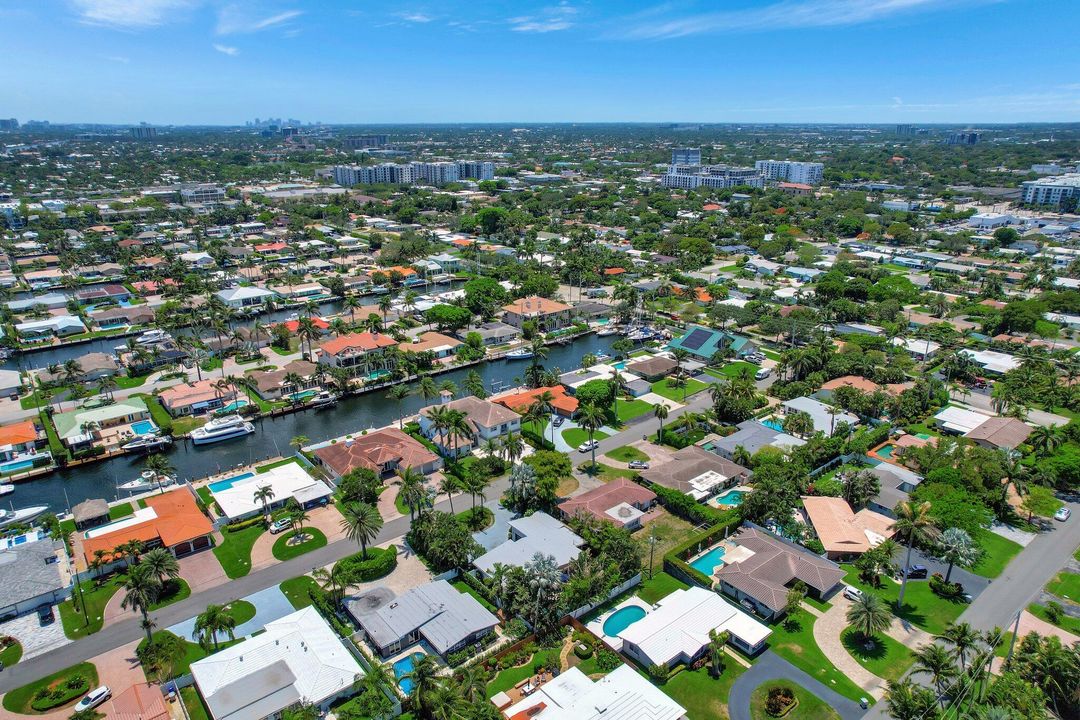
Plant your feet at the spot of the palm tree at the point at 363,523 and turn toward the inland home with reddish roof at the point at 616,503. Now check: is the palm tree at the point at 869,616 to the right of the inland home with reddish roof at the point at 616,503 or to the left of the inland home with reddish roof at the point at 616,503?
right

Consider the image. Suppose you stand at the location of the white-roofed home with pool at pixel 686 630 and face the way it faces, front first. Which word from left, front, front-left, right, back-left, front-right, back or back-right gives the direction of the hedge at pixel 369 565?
back-right

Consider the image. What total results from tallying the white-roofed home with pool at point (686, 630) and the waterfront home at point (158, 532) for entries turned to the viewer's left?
0

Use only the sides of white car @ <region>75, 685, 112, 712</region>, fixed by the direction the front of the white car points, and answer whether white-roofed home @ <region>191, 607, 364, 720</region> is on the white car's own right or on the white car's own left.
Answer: on the white car's own left

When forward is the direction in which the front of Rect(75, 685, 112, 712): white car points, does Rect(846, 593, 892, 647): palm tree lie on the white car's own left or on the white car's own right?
on the white car's own left

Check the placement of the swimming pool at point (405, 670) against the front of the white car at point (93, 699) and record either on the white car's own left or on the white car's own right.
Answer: on the white car's own left

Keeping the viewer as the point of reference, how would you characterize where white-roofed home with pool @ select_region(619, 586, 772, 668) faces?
facing the viewer and to the right of the viewer

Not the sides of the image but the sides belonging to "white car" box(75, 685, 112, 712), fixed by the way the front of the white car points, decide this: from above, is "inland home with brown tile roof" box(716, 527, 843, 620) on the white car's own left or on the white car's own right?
on the white car's own left
